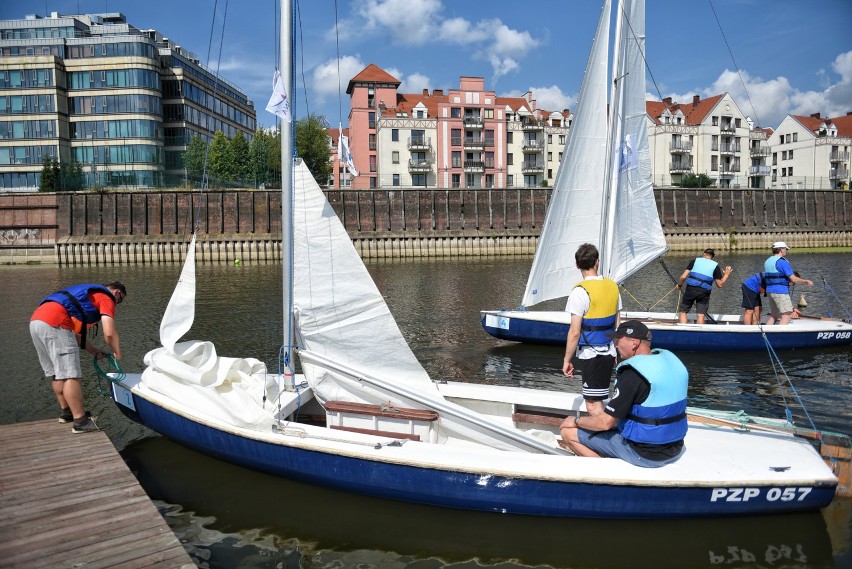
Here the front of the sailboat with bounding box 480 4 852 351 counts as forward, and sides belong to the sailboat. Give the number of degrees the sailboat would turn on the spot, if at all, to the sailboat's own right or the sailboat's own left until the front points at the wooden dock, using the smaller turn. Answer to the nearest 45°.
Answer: approximately 90° to the sailboat's own left

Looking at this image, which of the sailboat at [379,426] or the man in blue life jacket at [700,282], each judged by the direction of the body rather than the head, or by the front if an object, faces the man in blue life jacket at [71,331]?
the sailboat

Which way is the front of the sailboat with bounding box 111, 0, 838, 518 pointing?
to the viewer's left

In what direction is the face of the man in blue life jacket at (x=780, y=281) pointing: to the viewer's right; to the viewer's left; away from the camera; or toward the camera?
to the viewer's right

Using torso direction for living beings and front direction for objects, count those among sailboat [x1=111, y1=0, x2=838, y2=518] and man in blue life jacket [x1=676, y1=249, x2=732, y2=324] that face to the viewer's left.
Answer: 1

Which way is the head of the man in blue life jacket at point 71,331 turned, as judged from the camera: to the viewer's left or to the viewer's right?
to the viewer's right

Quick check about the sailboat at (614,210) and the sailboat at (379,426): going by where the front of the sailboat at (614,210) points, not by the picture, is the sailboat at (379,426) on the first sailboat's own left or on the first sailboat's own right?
on the first sailboat's own left

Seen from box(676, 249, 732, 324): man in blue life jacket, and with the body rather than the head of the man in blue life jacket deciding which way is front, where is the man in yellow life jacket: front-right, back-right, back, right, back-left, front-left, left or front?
back

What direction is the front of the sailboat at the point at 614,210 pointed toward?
to the viewer's left
